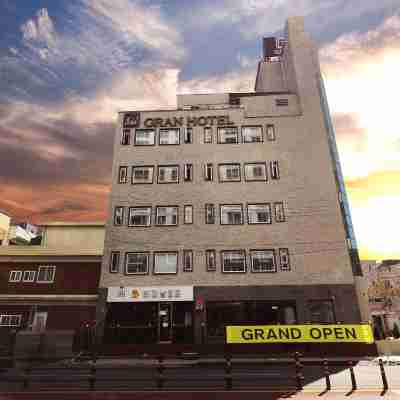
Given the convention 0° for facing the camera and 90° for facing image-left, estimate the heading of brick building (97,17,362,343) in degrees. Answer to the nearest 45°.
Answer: approximately 0°

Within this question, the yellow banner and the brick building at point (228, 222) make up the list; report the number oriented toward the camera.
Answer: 2
